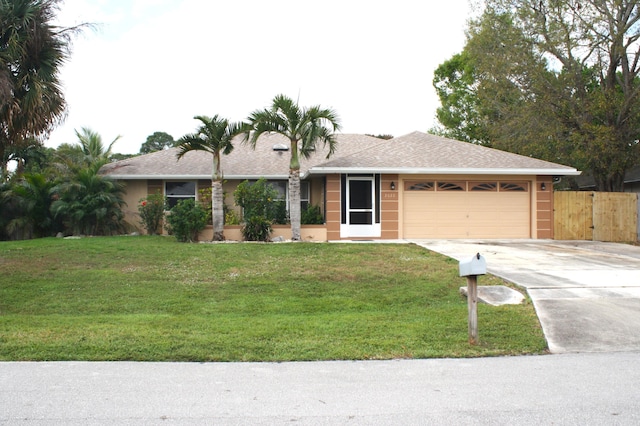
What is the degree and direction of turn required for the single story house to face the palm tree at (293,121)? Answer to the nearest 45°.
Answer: approximately 45° to its right

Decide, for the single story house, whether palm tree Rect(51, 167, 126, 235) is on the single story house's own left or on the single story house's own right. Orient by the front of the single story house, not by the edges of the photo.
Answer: on the single story house's own right

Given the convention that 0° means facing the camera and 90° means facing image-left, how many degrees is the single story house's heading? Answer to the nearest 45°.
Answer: approximately 0°

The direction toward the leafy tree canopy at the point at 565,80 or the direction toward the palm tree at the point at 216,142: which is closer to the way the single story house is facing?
the palm tree

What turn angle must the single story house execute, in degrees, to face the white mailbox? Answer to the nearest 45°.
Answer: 0° — it already faces it

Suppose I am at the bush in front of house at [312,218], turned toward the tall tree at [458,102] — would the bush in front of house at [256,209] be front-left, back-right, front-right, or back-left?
back-left

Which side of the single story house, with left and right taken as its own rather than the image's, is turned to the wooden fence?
left

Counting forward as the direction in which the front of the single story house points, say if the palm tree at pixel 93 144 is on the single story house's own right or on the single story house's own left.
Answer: on the single story house's own right

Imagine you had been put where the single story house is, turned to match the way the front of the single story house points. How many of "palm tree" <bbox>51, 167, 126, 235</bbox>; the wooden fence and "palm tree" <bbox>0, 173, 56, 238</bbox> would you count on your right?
2
